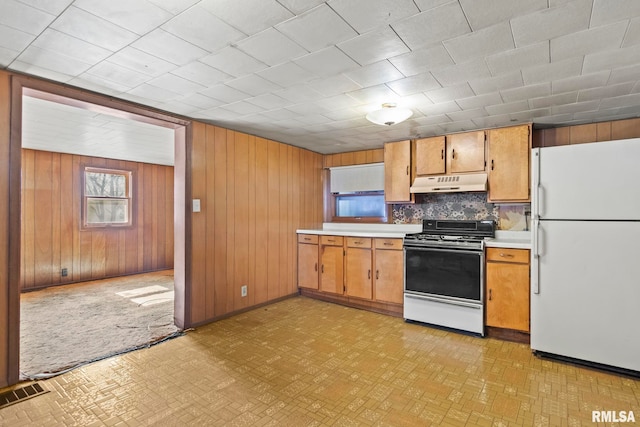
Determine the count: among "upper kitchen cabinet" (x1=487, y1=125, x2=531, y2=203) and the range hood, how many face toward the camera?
2

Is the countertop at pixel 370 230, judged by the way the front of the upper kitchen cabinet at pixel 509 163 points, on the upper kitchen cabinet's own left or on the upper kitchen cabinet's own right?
on the upper kitchen cabinet's own right

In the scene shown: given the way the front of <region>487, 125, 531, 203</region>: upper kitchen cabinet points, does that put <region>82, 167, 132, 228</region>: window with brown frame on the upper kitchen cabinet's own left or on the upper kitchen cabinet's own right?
on the upper kitchen cabinet's own right

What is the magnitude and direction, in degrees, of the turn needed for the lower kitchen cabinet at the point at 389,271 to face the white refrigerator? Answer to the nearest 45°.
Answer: approximately 90° to its left

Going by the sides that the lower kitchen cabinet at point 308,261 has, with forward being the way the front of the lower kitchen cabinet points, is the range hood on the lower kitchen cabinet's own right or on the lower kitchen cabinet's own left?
on the lower kitchen cabinet's own left

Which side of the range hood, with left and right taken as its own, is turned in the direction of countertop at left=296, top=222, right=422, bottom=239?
right

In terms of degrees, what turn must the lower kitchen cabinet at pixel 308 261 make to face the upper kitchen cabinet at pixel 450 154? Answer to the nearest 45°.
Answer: approximately 90° to its left

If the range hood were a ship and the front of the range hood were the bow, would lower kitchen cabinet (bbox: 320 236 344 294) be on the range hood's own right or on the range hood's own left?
on the range hood's own right

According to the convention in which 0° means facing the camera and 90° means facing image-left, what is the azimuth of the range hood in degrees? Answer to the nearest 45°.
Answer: approximately 0°

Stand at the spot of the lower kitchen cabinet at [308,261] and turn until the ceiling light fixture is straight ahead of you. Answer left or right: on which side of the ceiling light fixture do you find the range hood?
left
